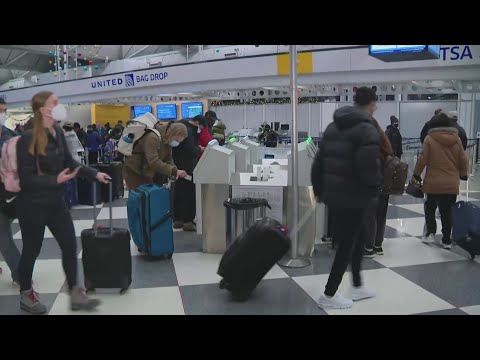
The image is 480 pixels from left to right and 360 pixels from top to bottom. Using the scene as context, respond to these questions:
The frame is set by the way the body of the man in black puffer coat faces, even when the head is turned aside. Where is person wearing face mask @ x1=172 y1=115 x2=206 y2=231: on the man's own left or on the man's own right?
on the man's own left

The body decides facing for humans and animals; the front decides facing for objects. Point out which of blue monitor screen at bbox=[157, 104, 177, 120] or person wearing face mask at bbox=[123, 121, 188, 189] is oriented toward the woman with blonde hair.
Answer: the blue monitor screen

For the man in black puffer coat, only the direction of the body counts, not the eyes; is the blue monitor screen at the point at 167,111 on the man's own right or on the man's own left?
on the man's own left

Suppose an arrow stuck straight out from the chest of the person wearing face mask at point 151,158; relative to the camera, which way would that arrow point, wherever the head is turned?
to the viewer's right

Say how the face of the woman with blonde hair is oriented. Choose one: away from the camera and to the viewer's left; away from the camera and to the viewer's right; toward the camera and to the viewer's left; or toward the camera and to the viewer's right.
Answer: toward the camera and to the viewer's right

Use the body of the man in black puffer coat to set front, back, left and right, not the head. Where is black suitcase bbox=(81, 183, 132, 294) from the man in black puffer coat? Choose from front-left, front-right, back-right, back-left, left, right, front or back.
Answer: back-left

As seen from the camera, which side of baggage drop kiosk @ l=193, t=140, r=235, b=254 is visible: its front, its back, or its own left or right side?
left

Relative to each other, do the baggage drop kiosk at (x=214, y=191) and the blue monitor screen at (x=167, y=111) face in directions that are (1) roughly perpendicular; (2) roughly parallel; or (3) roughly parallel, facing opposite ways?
roughly perpendicular

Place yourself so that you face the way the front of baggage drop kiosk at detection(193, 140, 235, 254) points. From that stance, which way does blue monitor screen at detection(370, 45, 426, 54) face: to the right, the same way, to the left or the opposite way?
to the left
